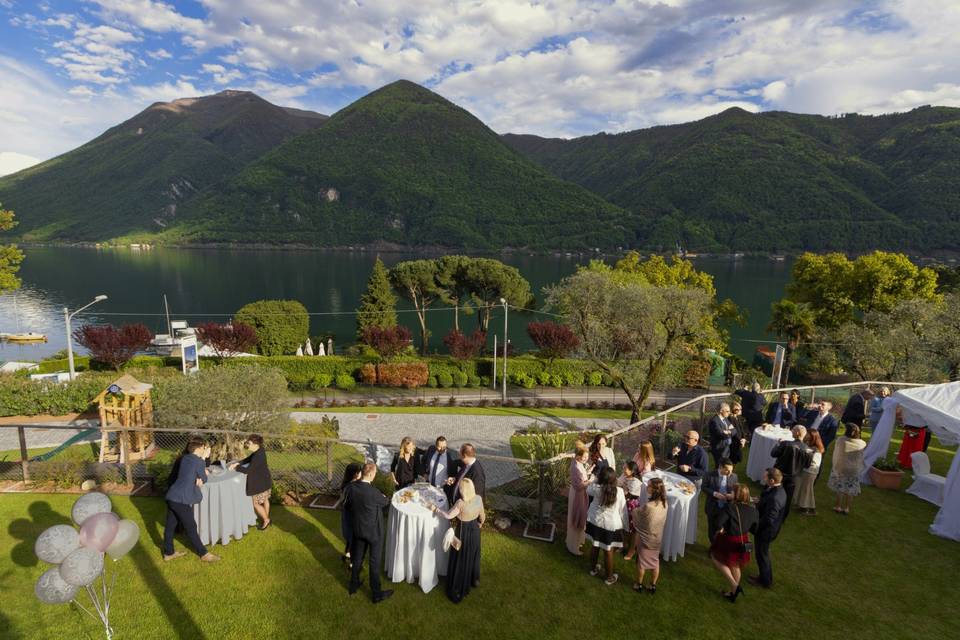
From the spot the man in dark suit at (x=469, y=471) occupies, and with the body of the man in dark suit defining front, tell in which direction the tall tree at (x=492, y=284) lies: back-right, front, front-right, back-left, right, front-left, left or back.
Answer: back-right

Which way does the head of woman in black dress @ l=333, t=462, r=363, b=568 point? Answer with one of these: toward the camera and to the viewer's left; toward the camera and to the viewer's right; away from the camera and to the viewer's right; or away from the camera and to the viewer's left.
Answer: away from the camera and to the viewer's right

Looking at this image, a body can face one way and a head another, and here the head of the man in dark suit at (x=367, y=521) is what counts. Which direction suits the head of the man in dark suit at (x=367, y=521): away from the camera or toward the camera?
away from the camera

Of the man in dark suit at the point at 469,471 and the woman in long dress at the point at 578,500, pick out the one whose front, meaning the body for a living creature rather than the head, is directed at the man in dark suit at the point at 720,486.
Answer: the woman in long dress

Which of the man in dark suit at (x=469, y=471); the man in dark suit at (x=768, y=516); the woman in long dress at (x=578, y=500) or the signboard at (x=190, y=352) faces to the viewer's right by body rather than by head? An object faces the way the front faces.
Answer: the woman in long dress

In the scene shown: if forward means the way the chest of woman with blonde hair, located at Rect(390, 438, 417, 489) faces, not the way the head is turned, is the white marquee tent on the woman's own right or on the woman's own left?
on the woman's own left

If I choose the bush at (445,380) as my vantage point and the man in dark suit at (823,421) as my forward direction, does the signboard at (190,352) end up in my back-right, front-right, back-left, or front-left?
back-right

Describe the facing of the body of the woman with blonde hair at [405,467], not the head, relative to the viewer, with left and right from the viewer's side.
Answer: facing the viewer and to the right of the viewer

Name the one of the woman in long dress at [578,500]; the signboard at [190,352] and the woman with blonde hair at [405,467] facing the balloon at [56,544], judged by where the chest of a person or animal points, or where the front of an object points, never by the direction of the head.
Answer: the signboard

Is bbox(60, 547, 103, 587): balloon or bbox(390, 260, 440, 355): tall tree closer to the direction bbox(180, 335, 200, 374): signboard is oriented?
the balloon

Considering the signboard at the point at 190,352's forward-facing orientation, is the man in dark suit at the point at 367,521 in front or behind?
in front

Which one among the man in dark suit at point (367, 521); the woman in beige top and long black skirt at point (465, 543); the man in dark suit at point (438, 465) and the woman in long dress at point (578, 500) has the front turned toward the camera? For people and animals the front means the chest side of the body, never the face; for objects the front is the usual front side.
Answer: the man in dark suit at point (438, 465)

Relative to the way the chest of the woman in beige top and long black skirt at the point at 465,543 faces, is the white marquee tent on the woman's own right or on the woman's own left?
on the woman's own right

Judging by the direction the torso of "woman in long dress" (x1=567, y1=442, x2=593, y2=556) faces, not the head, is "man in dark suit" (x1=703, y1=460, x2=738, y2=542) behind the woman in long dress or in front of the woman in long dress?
in front

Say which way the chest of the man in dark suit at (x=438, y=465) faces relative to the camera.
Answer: toward the camera

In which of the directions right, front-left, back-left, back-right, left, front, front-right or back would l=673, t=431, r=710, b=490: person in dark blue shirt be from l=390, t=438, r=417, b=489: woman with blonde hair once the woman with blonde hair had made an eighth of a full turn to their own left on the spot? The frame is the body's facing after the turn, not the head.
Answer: front
